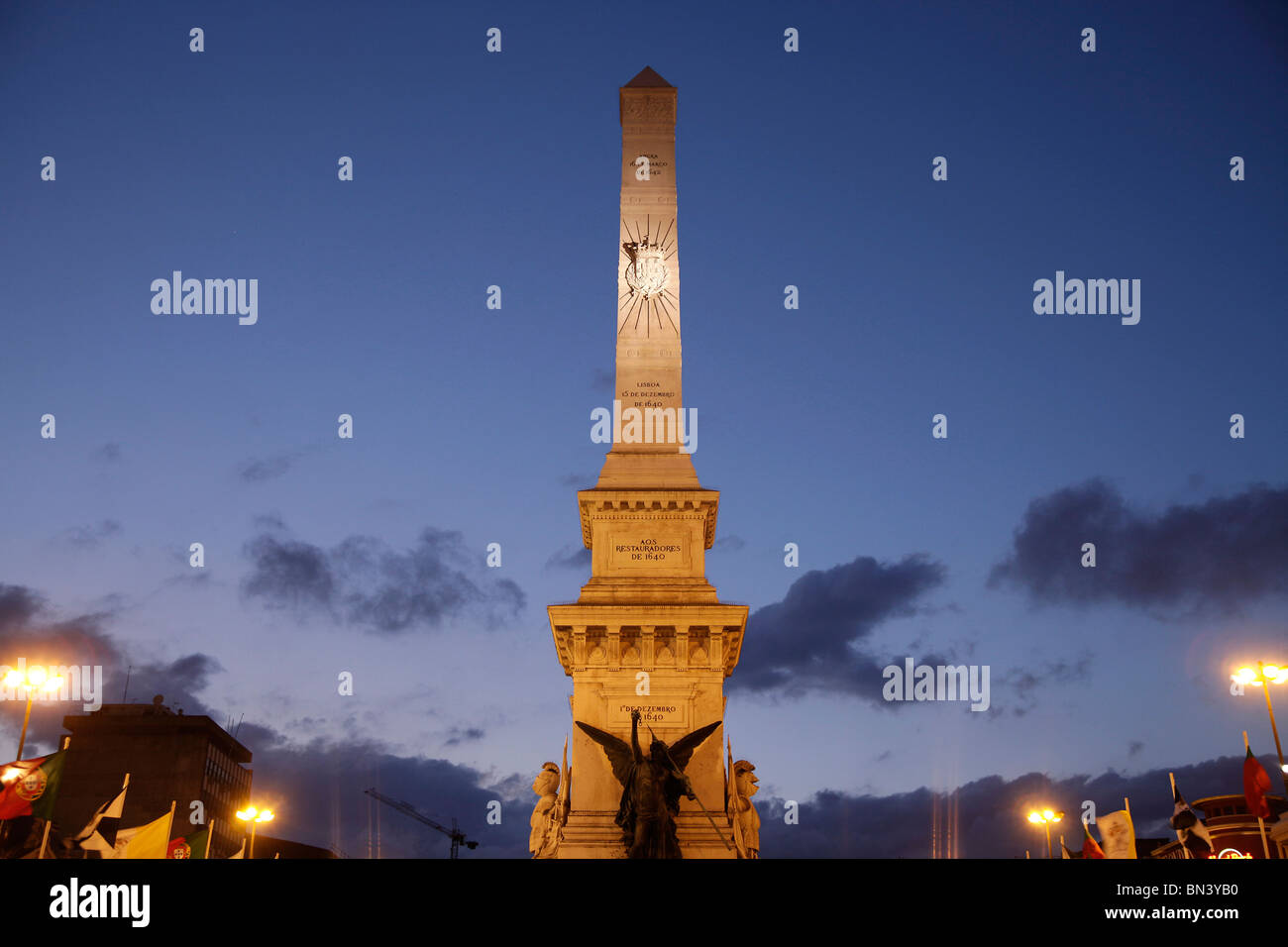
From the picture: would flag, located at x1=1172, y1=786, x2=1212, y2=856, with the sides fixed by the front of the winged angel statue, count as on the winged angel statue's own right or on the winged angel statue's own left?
on the winged angel statue's own left

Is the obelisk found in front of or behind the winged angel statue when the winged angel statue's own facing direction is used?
behind

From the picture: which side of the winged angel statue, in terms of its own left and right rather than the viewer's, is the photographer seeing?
front

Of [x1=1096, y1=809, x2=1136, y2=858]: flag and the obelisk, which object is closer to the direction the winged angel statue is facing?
the flag

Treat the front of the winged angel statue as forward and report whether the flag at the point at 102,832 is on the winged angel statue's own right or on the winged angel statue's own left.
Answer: on the winged angel statue's own right

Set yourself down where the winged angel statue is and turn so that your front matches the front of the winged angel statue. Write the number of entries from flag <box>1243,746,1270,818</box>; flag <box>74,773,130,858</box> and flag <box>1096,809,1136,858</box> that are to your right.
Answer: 1

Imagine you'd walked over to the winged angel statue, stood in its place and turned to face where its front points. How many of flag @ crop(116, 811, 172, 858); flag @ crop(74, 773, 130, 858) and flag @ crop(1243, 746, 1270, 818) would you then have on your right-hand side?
2

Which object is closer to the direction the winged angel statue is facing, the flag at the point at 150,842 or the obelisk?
the flag

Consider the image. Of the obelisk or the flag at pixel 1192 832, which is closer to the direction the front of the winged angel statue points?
the flag

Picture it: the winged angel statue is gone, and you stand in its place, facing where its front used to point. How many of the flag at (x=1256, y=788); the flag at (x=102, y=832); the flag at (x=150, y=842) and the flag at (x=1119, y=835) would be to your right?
2

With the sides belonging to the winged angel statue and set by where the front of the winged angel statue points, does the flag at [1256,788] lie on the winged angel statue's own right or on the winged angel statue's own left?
on the winged angel statue's own left
